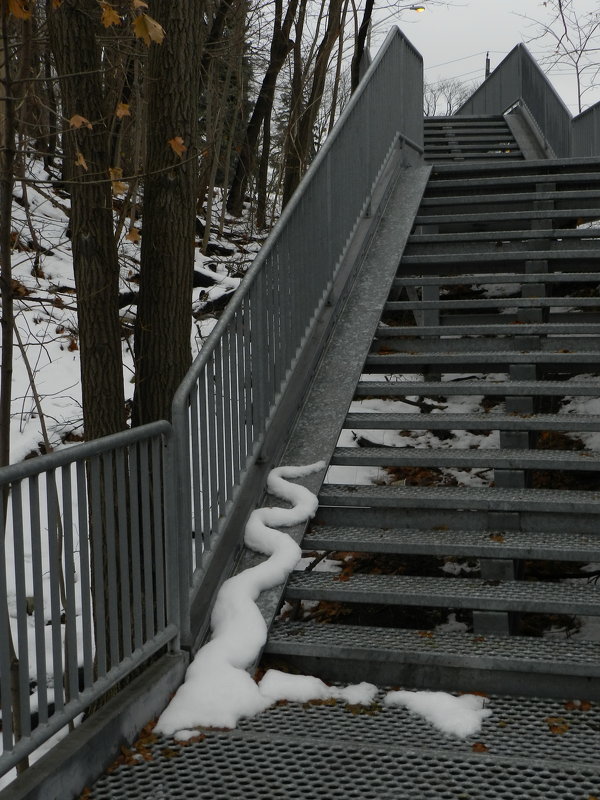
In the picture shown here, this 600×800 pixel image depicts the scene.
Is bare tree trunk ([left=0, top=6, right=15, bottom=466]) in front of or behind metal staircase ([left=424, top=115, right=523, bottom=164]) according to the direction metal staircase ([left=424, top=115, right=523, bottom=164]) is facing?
in front

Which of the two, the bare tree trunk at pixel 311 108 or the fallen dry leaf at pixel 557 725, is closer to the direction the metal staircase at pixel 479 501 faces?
the fallen dry leaf

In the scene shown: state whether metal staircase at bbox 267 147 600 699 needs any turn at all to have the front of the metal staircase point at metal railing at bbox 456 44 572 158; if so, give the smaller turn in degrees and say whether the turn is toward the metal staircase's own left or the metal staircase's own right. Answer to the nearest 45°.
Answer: approximately 180°

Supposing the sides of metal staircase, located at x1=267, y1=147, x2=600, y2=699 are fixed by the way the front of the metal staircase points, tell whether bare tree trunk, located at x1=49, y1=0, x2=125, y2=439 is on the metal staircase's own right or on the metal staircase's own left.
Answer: on the metal staircase's own right

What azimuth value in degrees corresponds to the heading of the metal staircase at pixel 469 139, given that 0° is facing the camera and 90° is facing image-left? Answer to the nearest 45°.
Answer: approximately 0°

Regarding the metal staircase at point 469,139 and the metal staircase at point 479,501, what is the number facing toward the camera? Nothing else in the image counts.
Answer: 2

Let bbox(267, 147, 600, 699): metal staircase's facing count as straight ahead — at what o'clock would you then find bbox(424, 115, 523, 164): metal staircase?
bbox(424, 115, 523, 164): metal staircase is roughly at 6 o'clock from bbox(267, 147, 600, 699): metal staircase.

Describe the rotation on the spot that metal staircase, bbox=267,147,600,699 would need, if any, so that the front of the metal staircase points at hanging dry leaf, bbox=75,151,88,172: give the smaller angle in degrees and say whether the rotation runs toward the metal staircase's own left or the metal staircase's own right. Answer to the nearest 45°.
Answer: approximately 90° to the metal staircase's own right

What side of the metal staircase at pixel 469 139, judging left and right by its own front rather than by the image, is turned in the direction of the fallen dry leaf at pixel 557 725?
front

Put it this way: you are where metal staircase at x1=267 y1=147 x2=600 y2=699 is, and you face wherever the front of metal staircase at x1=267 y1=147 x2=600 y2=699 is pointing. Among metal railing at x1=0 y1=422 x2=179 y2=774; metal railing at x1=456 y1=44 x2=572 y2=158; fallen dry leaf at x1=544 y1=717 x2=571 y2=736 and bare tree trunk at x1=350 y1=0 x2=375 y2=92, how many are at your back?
2
